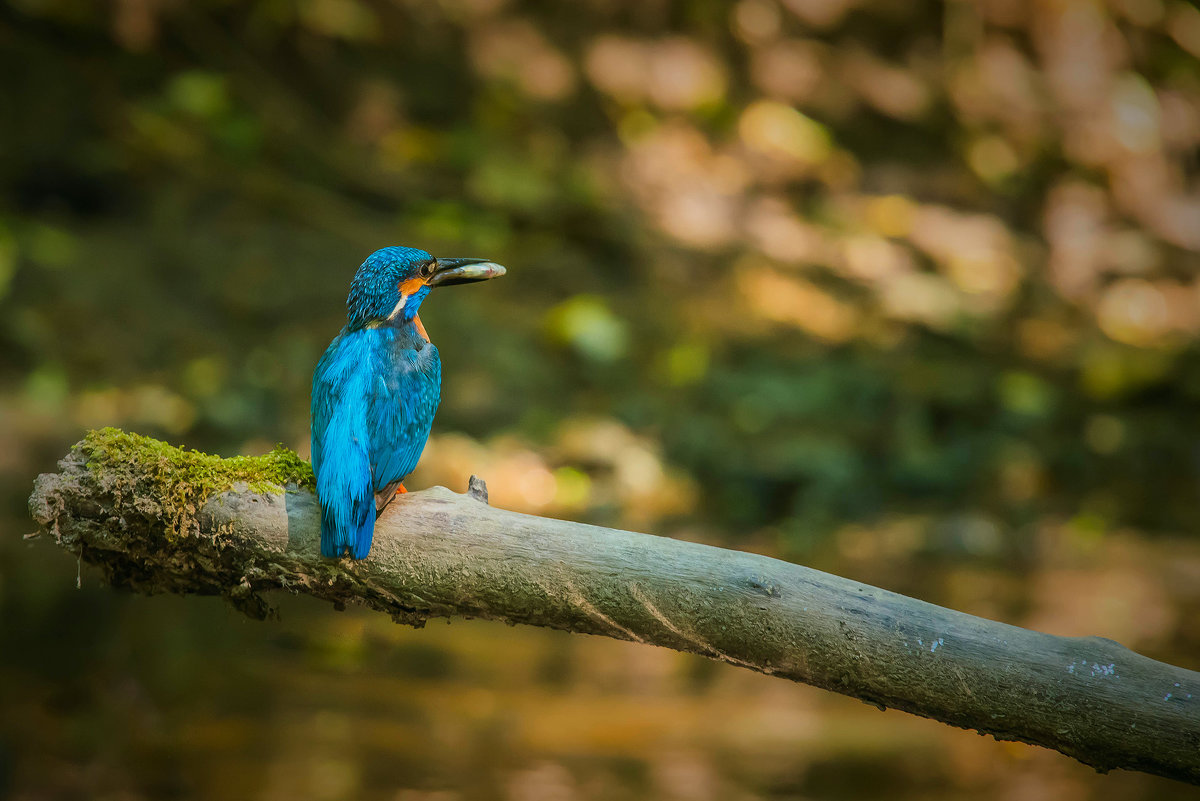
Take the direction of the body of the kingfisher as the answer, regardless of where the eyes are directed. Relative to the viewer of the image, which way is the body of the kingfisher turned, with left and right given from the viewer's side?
facing away from the viewer and to the right of the viewer
